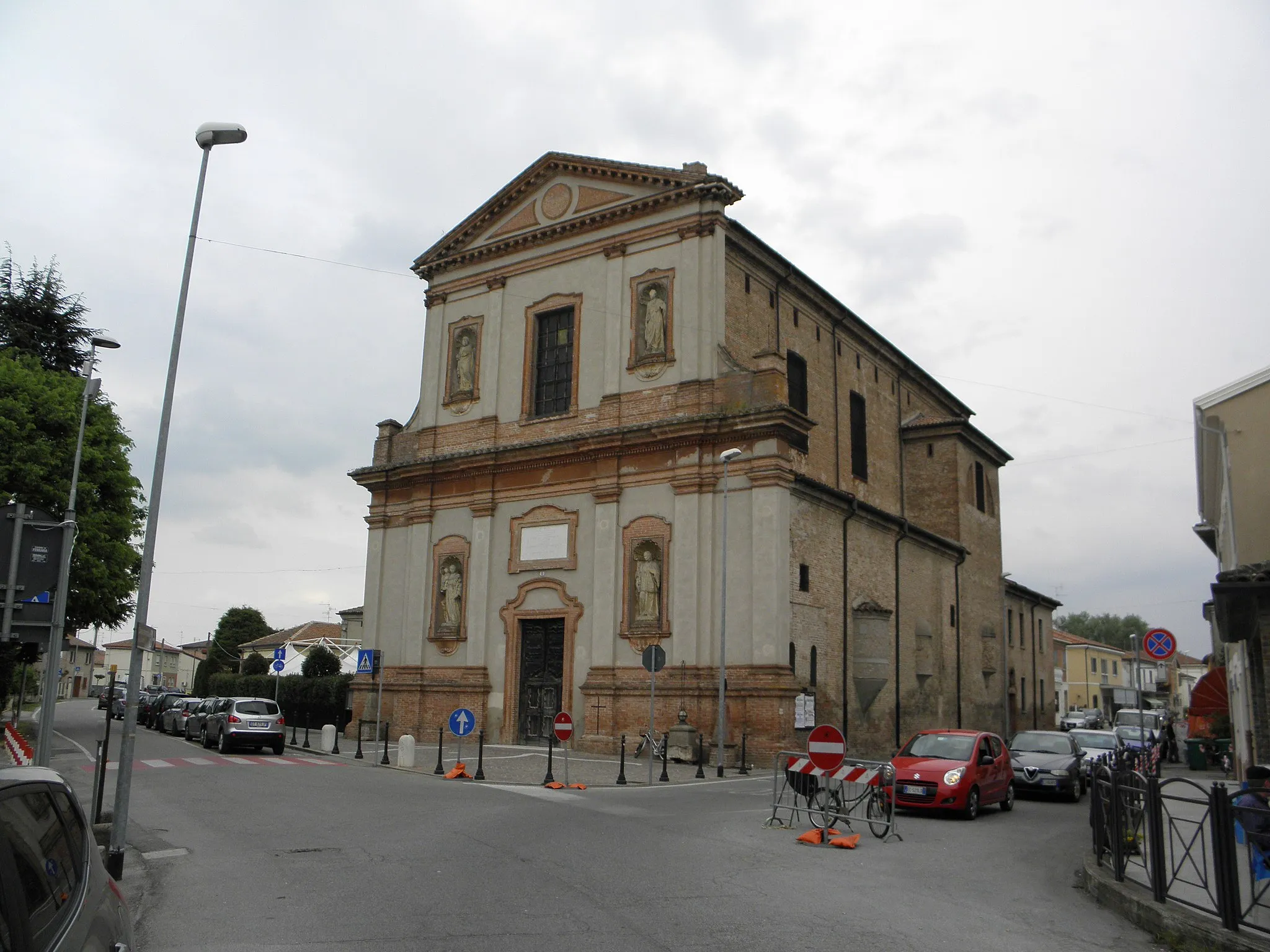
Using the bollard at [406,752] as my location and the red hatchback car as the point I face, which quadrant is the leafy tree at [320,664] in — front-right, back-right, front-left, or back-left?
back-left

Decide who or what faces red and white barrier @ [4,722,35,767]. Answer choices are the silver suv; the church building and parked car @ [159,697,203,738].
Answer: the church building

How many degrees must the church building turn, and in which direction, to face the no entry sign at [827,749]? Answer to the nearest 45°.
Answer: approximately 45° to its left

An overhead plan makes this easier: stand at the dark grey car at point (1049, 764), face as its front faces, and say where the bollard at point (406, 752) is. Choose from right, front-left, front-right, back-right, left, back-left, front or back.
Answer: front-right

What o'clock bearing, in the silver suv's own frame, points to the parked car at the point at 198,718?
The parked car is roughly at 1 o'clock from the silver suv.

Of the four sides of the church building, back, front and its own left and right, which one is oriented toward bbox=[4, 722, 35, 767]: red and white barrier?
front

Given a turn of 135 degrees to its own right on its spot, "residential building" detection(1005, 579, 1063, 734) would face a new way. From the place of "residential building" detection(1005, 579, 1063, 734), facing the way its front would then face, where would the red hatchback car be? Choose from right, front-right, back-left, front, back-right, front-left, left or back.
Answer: left

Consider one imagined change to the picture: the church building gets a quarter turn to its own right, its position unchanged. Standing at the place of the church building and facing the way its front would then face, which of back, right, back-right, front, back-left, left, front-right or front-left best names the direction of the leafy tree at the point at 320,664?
front

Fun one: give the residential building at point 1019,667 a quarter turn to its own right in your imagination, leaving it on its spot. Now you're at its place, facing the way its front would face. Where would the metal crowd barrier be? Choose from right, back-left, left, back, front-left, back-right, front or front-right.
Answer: front-left

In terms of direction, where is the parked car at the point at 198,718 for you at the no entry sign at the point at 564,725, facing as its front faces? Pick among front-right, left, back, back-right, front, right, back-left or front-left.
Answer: right

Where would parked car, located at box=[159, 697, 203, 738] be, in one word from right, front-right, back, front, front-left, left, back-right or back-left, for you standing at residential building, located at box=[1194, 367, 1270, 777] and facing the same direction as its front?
front

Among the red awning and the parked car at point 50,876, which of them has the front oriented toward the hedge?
the red awning

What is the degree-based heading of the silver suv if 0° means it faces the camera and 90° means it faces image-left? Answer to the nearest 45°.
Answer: approximately 135°

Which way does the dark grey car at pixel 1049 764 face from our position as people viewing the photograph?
facing the viewer and to the left of the viewer

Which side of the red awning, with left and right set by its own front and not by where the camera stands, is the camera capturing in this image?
left

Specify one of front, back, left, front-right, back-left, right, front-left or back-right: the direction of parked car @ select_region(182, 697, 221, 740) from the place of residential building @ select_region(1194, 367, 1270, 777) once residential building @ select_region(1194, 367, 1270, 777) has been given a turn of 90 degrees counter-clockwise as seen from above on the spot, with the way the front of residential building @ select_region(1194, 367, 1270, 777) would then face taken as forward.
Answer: right

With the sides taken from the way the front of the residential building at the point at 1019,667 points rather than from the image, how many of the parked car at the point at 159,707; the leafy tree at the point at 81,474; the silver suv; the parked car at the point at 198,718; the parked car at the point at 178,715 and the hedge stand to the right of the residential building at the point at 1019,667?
6
